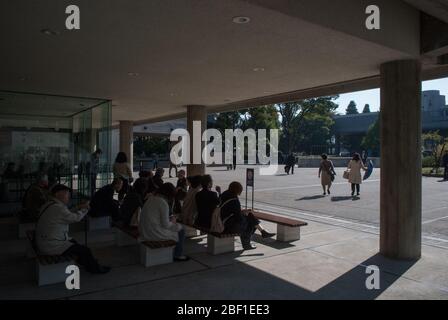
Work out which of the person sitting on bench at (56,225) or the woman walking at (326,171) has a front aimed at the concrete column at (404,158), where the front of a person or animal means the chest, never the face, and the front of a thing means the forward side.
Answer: the person sitting on bench

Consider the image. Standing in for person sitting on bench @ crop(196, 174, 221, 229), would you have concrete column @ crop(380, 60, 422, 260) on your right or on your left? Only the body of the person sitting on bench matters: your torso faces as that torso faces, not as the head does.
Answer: on your right

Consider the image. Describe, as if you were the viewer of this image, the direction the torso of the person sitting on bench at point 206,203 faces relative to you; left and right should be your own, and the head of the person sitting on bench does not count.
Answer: facing away from the viewer and to the right of the viewer

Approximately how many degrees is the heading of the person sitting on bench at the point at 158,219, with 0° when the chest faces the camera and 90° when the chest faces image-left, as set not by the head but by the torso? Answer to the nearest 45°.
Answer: approximately 270°

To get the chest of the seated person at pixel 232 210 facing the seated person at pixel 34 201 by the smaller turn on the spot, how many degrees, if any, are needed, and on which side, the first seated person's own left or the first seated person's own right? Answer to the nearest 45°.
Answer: approximately 180°

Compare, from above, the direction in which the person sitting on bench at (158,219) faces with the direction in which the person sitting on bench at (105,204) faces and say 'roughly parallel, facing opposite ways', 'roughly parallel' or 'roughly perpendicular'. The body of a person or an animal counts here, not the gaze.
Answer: roughly parallel

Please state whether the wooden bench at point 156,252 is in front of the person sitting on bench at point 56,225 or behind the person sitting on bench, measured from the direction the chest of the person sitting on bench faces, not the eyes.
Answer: in front

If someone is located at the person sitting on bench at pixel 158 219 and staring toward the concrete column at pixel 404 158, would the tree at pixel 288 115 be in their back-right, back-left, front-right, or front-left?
front-left

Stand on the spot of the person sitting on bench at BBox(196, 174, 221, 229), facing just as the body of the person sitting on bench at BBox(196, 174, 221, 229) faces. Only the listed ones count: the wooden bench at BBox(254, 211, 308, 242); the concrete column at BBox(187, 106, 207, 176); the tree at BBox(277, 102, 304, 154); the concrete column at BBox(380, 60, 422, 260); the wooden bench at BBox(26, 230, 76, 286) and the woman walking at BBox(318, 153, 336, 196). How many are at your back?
1

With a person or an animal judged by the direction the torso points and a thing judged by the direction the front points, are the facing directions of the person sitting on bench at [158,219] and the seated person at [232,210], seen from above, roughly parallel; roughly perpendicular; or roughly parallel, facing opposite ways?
roughly parallel
